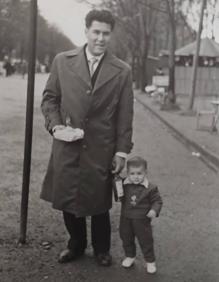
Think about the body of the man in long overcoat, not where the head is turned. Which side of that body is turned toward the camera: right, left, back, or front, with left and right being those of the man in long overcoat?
front
